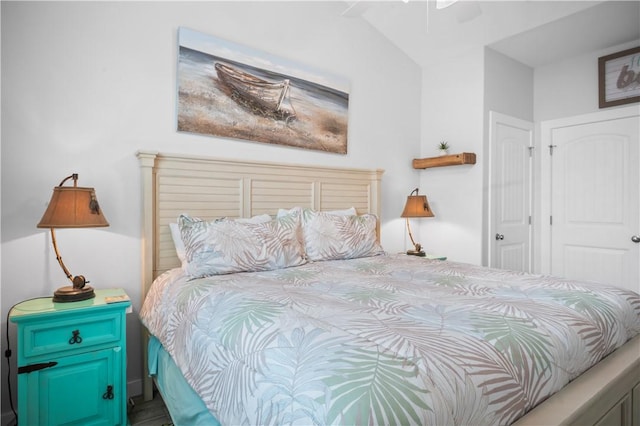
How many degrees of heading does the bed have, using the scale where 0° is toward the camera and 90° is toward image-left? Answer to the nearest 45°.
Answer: approximately 315°

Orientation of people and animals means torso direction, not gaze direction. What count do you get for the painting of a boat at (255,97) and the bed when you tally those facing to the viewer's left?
0

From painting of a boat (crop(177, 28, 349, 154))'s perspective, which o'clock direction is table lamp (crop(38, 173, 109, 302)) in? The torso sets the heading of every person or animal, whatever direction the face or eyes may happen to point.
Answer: The table lamp is roughly at 3 o'clock from the painting of a boat.

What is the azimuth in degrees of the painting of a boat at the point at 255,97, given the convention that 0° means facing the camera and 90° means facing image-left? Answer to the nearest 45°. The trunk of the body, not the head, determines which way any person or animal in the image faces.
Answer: approximately 315°

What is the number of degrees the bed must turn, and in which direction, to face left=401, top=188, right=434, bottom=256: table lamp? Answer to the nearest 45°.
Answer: approximately 135° to its left

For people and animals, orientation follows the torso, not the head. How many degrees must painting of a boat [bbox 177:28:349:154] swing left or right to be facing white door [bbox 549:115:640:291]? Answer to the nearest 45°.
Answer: approximately 45° to its left

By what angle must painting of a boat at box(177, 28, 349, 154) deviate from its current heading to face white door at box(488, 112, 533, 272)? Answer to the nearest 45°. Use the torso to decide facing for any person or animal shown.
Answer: approximately 45° to its left
